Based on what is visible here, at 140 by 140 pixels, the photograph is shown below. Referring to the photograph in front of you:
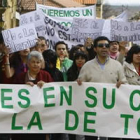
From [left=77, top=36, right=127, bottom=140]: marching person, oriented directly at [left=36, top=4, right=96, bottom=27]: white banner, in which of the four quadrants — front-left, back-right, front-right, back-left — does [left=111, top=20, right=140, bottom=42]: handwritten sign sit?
front-right

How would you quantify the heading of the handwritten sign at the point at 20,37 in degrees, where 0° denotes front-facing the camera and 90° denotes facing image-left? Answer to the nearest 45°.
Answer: approximately 0°

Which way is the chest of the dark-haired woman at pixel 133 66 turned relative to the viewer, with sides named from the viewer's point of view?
facing the viewer and to the right of the viewer

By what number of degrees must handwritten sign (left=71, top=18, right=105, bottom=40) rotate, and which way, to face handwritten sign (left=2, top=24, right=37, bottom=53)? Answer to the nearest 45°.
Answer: approximately 45° to its right

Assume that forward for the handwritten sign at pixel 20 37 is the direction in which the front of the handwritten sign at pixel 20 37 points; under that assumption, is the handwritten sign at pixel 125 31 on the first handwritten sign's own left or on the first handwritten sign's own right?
on the first handwritten sign's own left

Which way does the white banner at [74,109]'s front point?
toward the camera

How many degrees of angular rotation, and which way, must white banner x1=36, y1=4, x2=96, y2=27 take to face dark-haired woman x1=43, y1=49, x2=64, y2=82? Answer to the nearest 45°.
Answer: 0° — it already faces them

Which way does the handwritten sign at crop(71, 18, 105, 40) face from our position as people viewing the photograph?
facing the viewer

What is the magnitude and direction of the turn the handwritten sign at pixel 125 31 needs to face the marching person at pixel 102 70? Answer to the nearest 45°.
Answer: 0° — it already faces them

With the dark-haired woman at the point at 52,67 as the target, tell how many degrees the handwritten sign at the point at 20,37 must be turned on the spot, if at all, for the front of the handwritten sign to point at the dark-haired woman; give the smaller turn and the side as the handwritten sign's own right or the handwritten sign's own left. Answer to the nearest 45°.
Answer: approximately 45° to the handwritten sign's own left

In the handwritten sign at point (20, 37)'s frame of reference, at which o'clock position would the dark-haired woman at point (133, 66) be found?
The dark-haired woman is roughly at 10 o'clock from the handwritten sign.

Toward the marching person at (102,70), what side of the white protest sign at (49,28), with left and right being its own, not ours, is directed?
front
